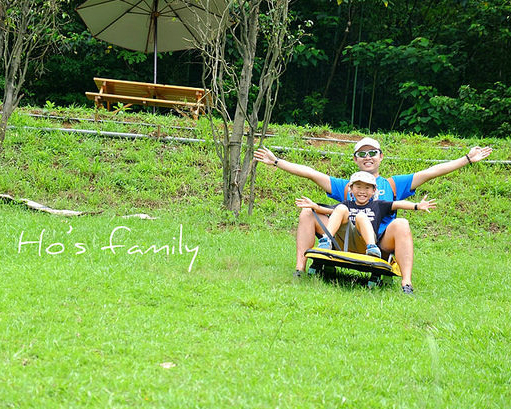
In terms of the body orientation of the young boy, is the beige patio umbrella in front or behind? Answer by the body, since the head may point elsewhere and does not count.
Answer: behind

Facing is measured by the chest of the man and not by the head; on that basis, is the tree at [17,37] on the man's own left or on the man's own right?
on the man's own right

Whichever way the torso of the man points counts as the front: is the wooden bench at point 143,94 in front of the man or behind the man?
behind

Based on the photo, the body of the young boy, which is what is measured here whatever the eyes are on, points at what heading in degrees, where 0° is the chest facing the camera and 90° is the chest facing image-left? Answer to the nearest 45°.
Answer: approximately 0°

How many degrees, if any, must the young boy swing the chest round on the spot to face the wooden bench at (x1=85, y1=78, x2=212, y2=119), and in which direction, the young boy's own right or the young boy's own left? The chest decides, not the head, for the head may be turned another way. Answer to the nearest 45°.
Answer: approximately 135° to the young boy's own right
